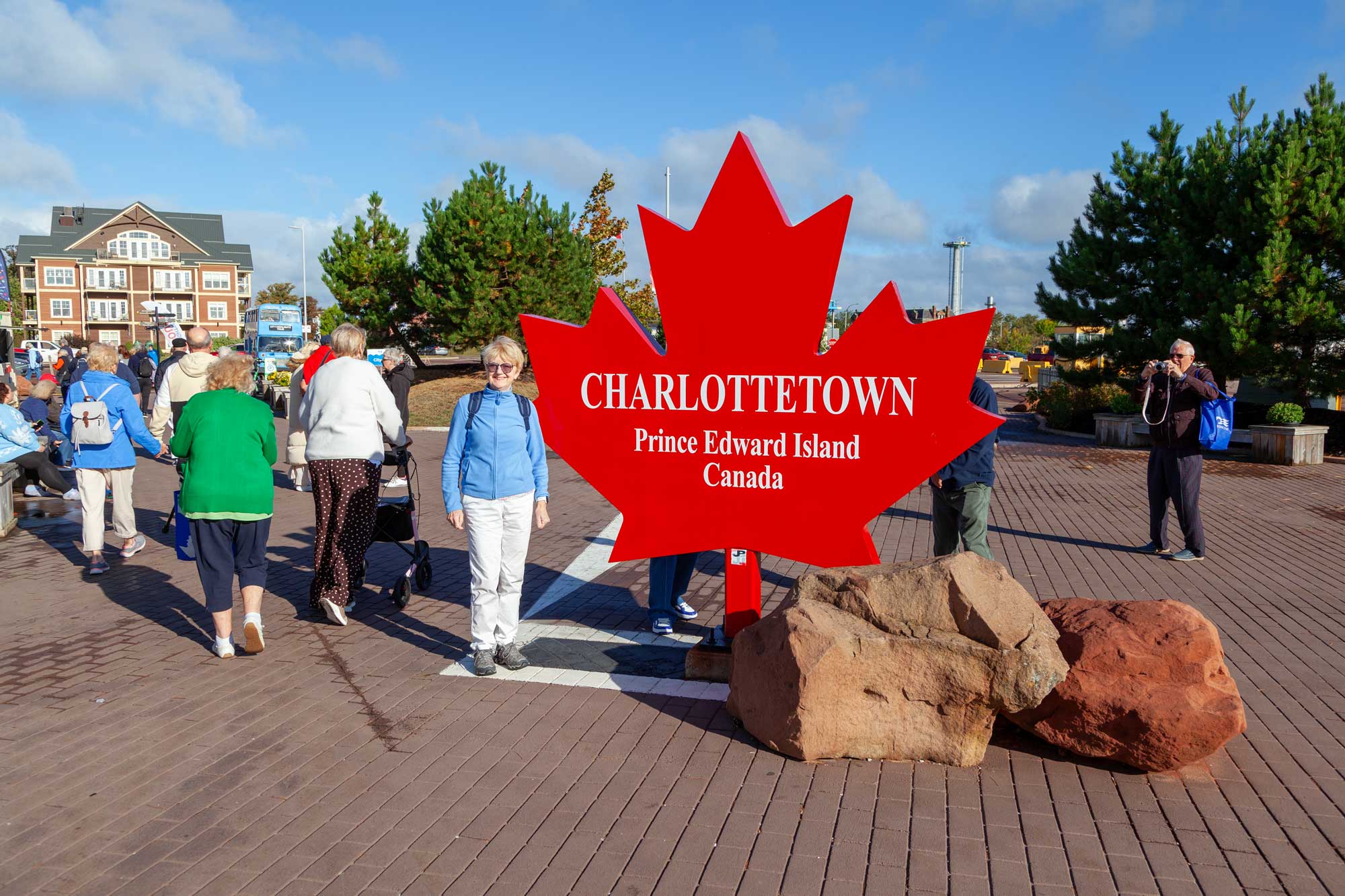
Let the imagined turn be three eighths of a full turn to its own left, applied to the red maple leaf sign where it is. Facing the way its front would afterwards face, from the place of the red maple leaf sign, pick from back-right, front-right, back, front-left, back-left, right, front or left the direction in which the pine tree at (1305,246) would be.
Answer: front

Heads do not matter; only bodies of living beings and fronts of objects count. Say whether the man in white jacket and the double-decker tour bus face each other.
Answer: yes

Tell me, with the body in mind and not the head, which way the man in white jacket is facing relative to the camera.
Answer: away from the camera

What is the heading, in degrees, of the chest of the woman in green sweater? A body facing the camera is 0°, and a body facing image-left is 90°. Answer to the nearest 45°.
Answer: approximately 180°

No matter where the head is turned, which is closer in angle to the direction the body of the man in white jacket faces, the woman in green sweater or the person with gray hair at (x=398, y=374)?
the person with gray hair

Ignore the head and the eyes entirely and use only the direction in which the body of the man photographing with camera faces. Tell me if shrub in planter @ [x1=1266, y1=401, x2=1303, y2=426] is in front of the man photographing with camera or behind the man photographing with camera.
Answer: behind

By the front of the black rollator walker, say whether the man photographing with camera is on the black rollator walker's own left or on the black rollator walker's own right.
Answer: on the black rollator walker's own right

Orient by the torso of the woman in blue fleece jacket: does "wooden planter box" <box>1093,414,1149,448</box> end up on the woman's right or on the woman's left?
on the woman's left

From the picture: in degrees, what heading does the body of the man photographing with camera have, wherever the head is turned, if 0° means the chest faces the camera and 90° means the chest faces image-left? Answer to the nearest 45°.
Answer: approximately 45°

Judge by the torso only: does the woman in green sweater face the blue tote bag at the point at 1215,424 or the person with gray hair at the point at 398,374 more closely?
the person with gray hair

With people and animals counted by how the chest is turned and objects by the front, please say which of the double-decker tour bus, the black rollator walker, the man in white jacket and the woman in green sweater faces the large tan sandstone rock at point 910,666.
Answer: the double-decker tour bus

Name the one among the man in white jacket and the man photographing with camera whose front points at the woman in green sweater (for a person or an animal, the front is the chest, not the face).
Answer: the man photographing with camera

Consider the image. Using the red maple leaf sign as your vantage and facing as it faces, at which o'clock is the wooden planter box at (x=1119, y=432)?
The wooden planter box is roughly at 7 o'clock from the red maple leaf sign.

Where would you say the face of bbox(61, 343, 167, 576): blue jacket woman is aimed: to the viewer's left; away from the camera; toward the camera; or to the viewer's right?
away from the camera

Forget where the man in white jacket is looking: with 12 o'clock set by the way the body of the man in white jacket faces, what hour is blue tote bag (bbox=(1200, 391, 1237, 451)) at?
The blue tote bag is roughly at 4 o'clock from the man in white jacket.

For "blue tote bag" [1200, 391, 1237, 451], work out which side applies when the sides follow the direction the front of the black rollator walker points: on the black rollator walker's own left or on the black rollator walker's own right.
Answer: on the black rollator walker's own right
